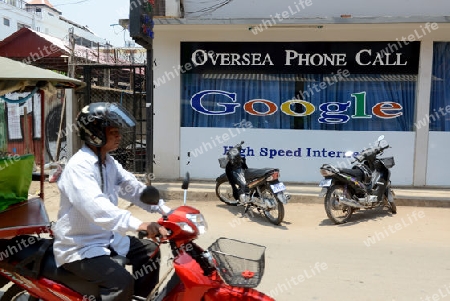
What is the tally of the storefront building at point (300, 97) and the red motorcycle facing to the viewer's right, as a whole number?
1

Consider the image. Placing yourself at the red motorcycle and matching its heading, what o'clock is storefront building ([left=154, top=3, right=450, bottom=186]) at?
The storefront building is roughly at 10 o'clock from the red motorcycle.

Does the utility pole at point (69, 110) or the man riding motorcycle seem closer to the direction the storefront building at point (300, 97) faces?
the man riding motorcycle

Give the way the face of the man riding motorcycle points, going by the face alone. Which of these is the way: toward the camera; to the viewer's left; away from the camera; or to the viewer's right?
to the viewer's right

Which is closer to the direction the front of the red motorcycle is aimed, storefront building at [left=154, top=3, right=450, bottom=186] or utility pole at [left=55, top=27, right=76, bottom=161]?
the storefront building

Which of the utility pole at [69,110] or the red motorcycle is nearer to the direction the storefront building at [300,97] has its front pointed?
the red motorcycle

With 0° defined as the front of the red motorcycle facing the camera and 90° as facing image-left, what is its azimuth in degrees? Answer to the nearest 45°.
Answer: approximately 270°

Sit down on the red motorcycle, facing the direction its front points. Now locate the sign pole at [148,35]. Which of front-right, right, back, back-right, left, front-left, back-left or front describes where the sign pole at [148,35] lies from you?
left

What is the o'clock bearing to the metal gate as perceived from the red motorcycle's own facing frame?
The metal gate is roughly at 9 o'clock from the red motorcycle.

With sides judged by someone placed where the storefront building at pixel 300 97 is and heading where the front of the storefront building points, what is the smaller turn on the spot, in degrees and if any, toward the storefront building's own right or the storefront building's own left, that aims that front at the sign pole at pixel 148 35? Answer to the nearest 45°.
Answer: approximately 45° to the storefront building's own right

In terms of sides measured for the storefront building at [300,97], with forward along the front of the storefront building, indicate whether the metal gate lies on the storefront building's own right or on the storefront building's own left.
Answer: on the storefront building's own right

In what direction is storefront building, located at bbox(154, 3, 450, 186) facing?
toward the camera

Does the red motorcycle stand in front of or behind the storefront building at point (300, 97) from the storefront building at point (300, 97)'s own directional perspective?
in front

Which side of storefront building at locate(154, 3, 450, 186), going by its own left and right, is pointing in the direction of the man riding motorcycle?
front

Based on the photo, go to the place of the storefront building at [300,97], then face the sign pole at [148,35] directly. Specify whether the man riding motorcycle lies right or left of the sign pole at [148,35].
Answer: left
